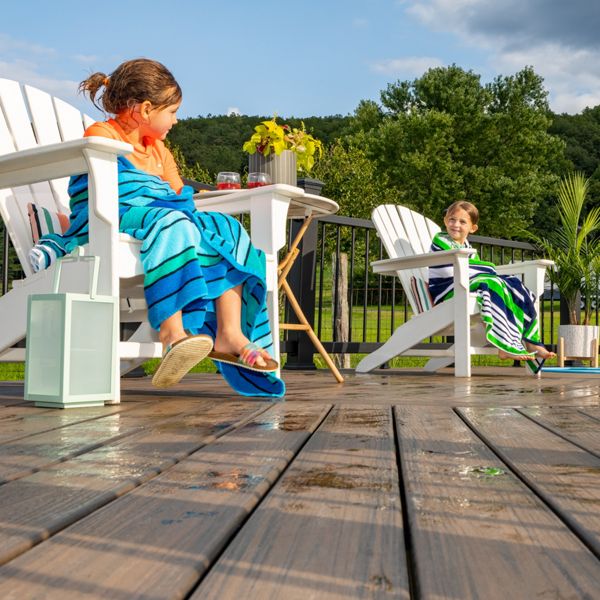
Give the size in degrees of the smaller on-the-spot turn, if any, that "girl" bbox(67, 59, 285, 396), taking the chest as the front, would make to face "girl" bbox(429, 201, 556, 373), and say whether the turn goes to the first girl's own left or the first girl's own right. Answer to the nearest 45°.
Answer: approximately 90° to the first girl's own left

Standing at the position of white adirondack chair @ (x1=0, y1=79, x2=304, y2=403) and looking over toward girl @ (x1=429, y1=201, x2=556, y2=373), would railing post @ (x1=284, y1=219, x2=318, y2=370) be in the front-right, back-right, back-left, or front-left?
front-left

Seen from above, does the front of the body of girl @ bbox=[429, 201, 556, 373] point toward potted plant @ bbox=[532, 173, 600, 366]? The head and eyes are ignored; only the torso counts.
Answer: no

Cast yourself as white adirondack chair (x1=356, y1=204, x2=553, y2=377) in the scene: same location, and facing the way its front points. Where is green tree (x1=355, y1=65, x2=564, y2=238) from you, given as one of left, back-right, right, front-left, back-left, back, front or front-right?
back-left

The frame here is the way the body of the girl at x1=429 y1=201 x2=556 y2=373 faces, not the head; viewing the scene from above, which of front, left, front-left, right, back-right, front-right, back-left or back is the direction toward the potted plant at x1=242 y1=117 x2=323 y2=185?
right

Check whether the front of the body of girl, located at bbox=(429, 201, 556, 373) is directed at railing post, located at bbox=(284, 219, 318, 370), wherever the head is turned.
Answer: no

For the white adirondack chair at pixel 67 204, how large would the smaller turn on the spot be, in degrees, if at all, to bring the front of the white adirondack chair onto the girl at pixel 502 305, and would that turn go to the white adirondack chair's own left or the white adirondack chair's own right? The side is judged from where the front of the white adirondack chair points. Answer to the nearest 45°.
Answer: approximately 90° to the white adirondack chair's own left

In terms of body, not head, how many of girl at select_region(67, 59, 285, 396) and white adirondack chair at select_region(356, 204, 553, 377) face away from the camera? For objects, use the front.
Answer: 0

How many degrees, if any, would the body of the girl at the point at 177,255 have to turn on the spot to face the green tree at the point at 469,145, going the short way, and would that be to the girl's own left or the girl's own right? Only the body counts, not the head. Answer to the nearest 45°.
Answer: approximately 90° to the girl's own left

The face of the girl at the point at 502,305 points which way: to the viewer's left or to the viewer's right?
to the viewer's left

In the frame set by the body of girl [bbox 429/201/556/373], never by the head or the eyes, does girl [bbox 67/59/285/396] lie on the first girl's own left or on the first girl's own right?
on the first girl's own right

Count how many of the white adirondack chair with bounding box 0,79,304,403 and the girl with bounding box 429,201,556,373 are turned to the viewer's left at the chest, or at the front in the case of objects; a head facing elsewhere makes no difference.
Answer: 0

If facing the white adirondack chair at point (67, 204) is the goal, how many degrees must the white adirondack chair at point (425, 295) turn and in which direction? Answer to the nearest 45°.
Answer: approximately 90° to its right

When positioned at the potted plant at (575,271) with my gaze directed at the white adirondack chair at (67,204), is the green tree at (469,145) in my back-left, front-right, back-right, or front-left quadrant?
back-right

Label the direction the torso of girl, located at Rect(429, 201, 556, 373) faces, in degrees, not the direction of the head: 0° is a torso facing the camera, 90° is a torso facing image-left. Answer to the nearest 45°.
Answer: approximately 315°

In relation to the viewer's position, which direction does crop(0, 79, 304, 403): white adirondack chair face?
facing the viewer and to the right of the viewer

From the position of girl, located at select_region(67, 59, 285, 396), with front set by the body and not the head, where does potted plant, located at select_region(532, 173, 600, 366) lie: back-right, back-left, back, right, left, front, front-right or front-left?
left

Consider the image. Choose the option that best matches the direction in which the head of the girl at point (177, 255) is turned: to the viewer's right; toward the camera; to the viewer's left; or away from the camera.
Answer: to the viewer's right

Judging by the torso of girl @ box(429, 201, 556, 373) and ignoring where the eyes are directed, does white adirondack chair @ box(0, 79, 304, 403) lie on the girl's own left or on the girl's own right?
on the girl's own right

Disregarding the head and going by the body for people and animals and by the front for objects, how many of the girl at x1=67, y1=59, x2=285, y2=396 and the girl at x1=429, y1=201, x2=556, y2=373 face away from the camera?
0
